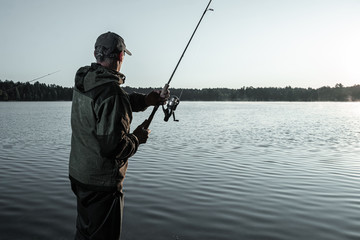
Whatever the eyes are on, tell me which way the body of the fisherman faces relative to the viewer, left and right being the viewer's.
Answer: facing away from the viewer and to the right of the viewer

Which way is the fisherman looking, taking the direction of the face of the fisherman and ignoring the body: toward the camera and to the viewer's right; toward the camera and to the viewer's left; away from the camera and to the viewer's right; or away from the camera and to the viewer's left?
away from the camera and to the viewer's right
